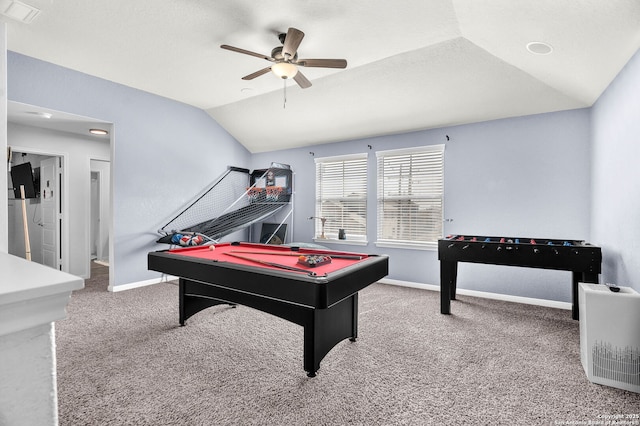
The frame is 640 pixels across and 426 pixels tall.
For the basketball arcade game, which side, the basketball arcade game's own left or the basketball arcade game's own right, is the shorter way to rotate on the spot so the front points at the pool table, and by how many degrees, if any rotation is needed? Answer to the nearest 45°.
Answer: approximately 45° to the basketball arcade game's own left

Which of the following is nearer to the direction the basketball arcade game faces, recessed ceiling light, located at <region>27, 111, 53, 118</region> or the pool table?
the recessed ceiling light

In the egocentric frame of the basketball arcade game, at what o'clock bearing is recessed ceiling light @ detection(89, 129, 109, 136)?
The recessed ceiling light is roughly at 1 o'clock from the basketball arcade game.

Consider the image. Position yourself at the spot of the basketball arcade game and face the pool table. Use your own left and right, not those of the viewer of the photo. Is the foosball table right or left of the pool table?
left

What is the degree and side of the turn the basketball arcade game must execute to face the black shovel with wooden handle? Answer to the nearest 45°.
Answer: approximately 45° to its right

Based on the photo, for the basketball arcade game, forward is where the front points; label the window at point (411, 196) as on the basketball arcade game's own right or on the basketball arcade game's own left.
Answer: on the basketball arcade game's own left

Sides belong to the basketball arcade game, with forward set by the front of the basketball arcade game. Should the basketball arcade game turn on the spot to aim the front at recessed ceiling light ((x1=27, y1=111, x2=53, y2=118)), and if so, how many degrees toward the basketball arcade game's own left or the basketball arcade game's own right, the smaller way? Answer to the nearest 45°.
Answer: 0° — it already faces it

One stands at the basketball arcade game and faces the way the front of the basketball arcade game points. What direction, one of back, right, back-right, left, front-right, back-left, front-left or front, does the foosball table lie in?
left

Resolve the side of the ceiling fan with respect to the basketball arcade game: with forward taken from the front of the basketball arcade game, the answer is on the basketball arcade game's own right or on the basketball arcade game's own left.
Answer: on the basketball arcade game's own left
